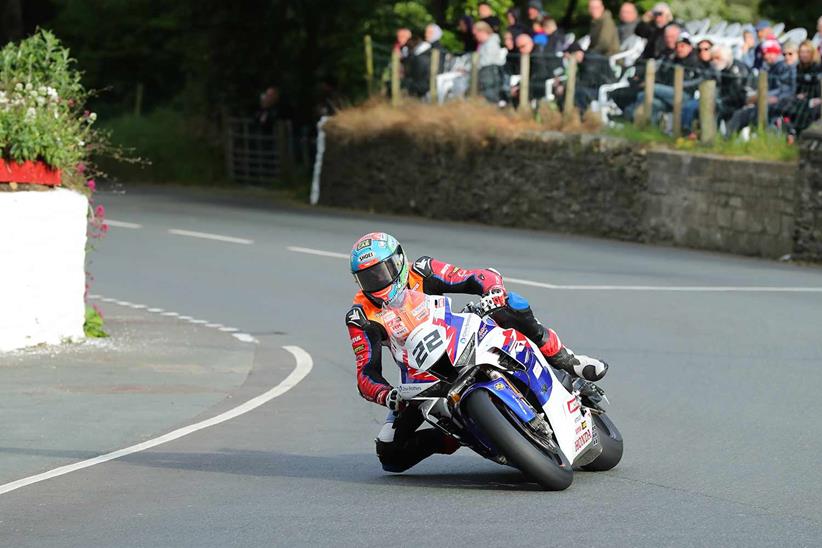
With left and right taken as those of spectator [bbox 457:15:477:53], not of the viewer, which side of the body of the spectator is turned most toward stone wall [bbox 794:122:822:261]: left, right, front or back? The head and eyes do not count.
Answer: left

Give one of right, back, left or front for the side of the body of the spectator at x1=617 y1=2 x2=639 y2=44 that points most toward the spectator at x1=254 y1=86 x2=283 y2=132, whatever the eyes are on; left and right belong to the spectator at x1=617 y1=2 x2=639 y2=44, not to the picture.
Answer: right

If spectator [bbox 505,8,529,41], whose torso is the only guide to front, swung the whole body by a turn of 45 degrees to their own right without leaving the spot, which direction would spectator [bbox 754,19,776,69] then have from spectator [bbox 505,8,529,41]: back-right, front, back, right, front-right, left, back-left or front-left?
back-left

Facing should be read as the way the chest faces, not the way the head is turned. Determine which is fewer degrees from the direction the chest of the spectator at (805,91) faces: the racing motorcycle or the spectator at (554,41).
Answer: the racing motorcycle

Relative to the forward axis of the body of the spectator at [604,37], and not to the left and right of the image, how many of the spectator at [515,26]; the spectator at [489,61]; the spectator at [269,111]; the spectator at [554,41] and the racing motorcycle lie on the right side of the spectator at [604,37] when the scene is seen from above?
4

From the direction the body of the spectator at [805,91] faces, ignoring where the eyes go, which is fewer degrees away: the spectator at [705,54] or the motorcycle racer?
the motorcycle racer

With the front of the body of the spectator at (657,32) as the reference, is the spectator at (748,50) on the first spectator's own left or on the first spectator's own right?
on the first spectator's own left

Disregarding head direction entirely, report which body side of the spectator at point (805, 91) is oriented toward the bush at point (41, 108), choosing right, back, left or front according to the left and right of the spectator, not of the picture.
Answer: front

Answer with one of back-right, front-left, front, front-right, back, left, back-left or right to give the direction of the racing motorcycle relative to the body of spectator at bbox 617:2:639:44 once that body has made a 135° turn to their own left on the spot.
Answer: right

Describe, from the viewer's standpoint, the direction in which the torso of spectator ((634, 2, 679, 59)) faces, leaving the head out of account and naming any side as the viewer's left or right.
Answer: facing the viewer and to the left of the viewer

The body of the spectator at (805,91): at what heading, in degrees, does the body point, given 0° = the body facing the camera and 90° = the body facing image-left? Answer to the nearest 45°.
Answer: approximately 45°

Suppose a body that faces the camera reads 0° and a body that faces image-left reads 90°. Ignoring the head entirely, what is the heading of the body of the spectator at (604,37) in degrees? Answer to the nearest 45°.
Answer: approximately 45°

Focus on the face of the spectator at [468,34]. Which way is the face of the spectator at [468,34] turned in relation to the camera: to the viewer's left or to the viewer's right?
to the viewer's left
